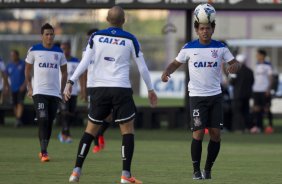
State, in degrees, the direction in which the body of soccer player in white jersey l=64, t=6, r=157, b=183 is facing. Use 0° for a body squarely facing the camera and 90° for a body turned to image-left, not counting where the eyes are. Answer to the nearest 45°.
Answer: approximately 180°

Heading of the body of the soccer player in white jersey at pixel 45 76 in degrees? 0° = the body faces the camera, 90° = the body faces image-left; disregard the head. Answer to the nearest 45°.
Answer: approximately 0°

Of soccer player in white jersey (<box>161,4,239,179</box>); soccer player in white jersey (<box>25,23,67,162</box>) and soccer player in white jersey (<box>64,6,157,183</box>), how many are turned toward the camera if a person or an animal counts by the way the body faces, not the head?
2

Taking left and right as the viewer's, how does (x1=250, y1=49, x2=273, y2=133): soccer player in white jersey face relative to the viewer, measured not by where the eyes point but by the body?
facing the viewer and to the left of the viewer

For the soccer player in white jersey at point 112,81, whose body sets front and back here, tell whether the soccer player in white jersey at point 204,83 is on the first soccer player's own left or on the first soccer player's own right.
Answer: on the first soccer player's own right

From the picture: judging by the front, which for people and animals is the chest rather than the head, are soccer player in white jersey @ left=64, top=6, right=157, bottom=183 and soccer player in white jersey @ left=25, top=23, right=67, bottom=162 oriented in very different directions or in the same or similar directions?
very different directions

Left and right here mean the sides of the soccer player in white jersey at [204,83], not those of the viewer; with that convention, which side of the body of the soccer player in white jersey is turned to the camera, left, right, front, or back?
front

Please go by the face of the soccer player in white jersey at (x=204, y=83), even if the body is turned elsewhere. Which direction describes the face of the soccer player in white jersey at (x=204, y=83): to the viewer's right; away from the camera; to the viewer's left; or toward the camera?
toward the camera

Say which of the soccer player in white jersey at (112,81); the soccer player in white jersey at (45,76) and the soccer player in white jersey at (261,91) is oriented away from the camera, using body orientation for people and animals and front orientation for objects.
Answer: the soccer player in white jersey at (112,81)

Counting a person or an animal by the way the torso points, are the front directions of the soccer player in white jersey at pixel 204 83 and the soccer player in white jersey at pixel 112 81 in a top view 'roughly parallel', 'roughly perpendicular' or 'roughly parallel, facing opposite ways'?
roughly parallel, facing opposite ways

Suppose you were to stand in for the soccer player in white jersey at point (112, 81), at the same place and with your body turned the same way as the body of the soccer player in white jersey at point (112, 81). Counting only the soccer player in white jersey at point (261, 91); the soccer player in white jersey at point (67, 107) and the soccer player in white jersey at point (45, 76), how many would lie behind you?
0

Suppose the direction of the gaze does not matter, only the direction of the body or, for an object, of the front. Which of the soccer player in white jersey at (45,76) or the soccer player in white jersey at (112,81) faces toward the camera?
the soccer player in white jersey at (45,76)

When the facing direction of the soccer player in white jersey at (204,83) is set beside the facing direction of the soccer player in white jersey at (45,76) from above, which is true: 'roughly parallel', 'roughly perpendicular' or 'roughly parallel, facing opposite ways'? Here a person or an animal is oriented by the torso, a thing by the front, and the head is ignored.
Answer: roughly parallel
